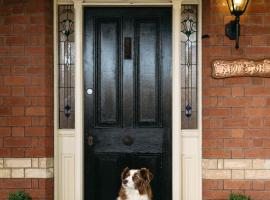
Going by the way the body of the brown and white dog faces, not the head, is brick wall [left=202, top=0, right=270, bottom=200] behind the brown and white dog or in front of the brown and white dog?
behind

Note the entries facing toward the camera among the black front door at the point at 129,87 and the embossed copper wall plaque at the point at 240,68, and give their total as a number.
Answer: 2

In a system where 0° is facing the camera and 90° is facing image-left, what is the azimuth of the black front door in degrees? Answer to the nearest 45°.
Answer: approximately 0°

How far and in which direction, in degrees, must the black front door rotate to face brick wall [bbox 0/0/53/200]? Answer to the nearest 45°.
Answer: approximately 90° to its right

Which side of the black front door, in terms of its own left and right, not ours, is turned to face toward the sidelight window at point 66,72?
right

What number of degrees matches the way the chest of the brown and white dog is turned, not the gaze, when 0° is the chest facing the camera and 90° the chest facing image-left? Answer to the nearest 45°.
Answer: approximately 45°

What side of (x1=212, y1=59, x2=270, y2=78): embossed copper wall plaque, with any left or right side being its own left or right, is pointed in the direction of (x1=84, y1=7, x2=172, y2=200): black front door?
right

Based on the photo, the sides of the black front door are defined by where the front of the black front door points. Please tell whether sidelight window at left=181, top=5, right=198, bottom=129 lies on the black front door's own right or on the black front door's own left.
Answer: on the black front door's own left

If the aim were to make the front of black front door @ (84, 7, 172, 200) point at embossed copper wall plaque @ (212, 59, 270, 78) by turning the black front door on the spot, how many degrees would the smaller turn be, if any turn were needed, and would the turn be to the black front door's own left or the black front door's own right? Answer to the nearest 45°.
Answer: approximately 90° to the black front door's own left

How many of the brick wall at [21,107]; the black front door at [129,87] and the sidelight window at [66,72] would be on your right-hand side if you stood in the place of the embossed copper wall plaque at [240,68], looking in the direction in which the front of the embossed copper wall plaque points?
3
